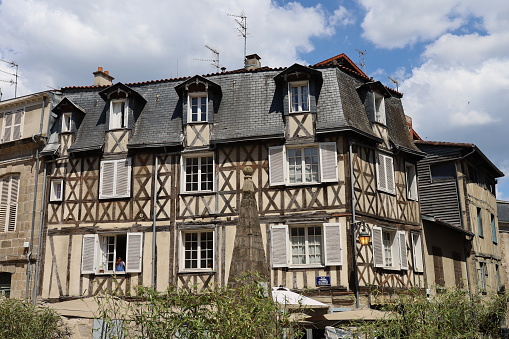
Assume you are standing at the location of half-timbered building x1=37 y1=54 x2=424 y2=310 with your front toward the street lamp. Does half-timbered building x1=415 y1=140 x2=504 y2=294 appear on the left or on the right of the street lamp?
left

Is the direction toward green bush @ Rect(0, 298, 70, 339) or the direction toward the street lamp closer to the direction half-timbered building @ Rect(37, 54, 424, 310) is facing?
the green bush

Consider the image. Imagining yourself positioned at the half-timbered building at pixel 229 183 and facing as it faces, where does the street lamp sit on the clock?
The street lamp is roughly at 10 o'clock from the half-timbered building.

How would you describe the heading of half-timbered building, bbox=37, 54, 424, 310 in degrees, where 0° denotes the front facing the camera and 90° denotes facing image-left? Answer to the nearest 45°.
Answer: approximately 0°

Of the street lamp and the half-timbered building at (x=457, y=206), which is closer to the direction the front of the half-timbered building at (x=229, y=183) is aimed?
the street lamp

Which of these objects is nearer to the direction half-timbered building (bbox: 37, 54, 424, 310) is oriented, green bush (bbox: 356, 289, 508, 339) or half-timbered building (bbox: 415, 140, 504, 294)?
the green bush

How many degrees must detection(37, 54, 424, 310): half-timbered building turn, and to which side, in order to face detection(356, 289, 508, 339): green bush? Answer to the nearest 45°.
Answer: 0° — it already faces it

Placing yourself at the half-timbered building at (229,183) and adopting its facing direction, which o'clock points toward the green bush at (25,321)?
The green bush is roughly at 1 o'clock from the half-timbered building.
